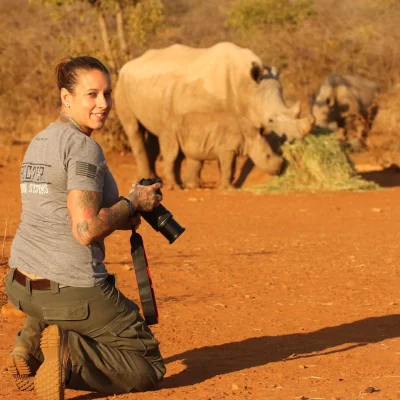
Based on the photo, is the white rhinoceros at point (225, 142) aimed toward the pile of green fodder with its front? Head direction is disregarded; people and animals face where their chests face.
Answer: yes

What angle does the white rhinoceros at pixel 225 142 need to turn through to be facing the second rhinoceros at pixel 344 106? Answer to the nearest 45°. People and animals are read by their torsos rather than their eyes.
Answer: approximately 45° to its left

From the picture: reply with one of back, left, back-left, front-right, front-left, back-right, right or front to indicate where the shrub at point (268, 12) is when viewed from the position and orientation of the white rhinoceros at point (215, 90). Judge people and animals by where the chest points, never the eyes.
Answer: left

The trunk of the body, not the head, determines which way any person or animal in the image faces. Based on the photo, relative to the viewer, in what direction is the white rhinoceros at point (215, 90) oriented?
to the viewer's right

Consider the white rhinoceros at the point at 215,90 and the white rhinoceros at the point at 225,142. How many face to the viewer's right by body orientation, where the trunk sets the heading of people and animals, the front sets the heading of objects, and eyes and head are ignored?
2

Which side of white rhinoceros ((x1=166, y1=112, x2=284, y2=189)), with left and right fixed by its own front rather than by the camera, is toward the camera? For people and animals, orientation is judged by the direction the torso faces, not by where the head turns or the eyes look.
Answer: right

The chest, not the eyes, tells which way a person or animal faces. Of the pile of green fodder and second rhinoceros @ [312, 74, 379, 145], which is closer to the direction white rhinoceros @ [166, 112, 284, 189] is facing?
the pile of green fodder

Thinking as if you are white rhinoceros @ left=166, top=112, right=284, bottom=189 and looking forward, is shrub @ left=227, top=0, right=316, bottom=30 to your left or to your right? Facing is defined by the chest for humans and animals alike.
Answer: on your left

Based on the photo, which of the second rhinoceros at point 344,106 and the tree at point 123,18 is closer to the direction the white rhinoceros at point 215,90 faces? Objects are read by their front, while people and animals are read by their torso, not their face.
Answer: the second rhinoceros

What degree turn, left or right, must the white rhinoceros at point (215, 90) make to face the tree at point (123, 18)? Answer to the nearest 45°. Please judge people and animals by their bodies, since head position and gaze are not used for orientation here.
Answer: approximately 90° to its left
